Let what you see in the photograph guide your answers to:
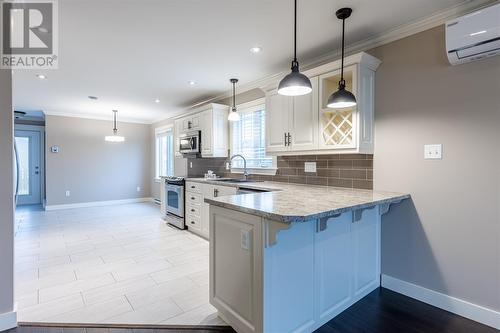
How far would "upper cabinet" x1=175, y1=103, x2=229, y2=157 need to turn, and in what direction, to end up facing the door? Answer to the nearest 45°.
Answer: approximately 90° to its right

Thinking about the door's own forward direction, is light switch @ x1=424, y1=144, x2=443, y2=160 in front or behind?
in front

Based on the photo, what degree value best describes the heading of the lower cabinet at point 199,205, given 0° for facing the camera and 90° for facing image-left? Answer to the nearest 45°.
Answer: approximately 45°

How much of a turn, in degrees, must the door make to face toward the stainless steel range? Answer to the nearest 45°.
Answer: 0° — it already faces it

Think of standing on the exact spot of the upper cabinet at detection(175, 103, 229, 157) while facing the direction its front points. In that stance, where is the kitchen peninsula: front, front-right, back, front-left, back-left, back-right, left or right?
front-left

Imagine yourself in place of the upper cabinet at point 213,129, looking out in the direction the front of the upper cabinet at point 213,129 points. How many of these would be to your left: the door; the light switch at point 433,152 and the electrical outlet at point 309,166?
2

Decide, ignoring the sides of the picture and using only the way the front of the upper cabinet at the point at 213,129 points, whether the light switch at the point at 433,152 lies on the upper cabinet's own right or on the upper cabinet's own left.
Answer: on the upper cabinet's own left

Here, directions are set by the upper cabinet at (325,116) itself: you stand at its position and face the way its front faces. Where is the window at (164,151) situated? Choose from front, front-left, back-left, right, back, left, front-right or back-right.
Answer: right

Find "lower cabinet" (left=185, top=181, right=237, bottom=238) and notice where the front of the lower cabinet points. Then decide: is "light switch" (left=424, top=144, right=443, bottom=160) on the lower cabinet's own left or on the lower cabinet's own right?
on the lower cabinet's own left
